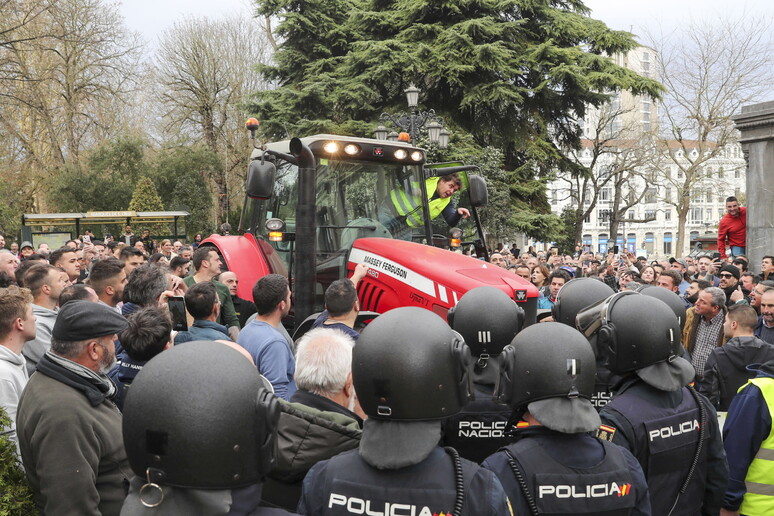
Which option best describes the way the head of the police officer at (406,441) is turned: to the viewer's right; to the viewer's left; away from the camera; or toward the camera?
away from the camera

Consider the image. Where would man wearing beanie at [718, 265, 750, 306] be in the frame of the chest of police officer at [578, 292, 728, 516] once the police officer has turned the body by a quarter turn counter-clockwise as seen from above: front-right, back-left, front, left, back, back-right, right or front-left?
back-right

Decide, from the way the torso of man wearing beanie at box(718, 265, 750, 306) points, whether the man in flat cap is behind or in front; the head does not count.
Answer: in front

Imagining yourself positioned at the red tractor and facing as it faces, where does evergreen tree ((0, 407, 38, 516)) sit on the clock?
The evergreen tree is roughly at 2 o'clock from the red tractor.

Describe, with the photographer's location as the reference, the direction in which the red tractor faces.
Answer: facing the viewer and to the right of the viewer

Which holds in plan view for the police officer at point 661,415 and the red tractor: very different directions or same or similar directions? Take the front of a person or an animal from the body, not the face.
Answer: very different directions

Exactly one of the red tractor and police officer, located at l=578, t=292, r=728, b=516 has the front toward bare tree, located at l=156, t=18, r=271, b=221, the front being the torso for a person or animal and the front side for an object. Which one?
the police officer

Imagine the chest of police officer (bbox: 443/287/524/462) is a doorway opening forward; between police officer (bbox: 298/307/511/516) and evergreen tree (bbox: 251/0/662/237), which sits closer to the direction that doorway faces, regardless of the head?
the evergreen tree

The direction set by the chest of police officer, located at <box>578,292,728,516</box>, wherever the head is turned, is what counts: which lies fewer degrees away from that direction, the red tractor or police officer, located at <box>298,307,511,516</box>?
the red tractor

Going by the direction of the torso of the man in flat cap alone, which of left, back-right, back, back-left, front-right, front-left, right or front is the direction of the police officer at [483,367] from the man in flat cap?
front-right

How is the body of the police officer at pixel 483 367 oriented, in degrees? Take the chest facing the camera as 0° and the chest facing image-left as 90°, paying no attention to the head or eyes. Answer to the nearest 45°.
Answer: approximately 180°

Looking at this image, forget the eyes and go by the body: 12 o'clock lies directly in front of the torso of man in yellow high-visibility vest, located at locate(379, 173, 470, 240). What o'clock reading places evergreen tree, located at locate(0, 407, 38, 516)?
The evergreen tree is roughly at 2 o'clock from the man in yellow high-visibility vest.

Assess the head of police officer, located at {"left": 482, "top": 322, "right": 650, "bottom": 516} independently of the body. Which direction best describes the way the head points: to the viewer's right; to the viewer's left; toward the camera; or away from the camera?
away from the camera

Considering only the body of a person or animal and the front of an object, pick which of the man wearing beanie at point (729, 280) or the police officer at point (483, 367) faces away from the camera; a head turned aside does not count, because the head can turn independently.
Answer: the police officer
